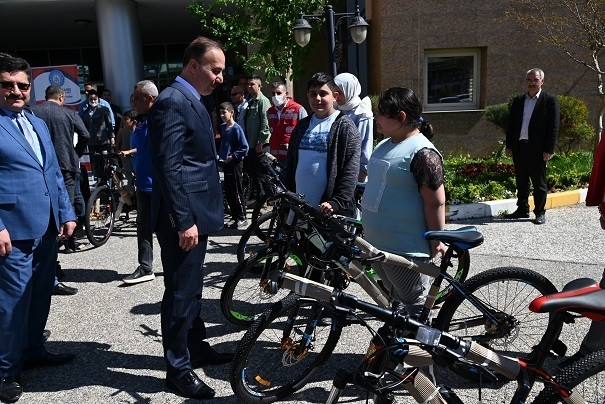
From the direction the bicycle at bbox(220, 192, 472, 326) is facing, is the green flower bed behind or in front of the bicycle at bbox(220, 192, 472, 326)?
behind

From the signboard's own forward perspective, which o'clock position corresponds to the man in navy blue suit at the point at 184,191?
The man in navy blue suit is roughly at 12 o'clock from the signboard.

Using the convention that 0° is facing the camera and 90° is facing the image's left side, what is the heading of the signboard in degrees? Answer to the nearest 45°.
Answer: approximately 0°

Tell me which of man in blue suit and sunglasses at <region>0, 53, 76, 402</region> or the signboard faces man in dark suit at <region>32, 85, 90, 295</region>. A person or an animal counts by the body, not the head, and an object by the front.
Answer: the signboard

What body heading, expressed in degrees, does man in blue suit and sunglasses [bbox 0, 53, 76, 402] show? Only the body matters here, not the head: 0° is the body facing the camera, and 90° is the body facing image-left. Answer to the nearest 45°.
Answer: approximately 315°

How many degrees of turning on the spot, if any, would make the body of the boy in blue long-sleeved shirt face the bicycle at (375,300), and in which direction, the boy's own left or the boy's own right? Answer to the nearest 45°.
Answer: approximately 45° to the boy's own left
